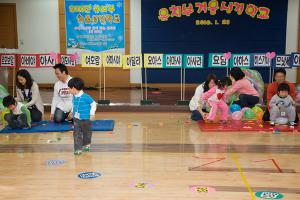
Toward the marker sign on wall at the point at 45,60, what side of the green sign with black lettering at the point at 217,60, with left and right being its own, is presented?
right

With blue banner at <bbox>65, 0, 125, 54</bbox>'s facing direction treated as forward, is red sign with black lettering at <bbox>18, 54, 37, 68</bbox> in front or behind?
in front

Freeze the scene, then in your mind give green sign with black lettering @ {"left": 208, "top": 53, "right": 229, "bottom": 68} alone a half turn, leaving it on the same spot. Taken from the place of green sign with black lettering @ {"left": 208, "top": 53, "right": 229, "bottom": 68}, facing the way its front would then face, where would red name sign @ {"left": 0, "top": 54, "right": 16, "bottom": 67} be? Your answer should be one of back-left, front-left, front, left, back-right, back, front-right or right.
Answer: left

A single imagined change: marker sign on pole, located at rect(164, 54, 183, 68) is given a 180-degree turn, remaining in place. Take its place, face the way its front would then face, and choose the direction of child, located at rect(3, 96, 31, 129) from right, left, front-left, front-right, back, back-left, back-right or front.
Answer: back-left

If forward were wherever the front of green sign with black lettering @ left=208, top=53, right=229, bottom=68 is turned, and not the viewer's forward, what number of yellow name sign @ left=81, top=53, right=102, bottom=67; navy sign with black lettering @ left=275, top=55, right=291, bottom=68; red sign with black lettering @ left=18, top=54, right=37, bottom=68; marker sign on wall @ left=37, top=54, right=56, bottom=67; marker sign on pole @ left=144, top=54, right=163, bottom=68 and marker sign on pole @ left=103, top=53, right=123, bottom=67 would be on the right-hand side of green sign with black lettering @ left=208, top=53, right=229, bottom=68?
5

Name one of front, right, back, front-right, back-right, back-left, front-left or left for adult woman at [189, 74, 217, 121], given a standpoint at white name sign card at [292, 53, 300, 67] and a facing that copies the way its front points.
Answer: front-right

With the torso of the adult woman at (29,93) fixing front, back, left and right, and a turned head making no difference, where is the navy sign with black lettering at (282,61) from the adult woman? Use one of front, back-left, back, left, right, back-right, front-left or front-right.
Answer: back-left
